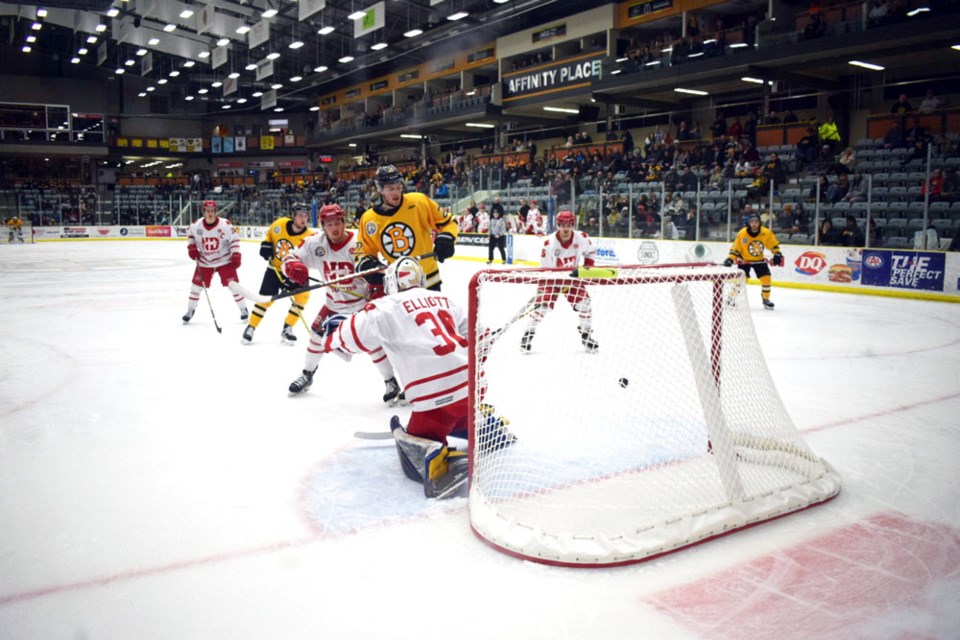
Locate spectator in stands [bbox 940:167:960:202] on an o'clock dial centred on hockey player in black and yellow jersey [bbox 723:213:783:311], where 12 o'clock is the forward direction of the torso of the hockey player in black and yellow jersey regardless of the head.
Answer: The spectator in stands is roughly at 8 o'clock from the hockey player in black and yellow jersey.

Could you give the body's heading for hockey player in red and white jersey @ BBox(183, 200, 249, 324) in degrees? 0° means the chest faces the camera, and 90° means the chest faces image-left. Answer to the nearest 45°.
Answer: approximately 0°

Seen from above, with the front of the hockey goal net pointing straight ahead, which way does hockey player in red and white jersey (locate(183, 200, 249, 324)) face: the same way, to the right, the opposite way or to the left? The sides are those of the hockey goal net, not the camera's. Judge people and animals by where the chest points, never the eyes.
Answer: the opposite way

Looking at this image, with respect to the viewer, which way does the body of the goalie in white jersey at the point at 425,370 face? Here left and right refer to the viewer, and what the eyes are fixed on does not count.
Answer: facing away from the viewer and to the left of the viewer

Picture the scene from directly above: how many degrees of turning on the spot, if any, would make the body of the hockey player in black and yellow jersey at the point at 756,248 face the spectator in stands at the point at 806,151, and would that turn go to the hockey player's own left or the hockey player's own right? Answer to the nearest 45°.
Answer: approximately 180°

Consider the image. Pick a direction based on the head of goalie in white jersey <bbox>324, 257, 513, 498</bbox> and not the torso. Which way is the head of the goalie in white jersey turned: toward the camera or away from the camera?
away from the camera

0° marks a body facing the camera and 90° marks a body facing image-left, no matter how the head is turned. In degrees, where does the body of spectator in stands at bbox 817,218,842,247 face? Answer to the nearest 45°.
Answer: approximately 45°

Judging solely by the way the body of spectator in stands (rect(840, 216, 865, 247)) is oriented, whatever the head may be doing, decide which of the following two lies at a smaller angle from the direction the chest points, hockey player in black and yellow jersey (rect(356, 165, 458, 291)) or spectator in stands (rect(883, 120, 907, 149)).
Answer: the hockey player in black and yellow jersey

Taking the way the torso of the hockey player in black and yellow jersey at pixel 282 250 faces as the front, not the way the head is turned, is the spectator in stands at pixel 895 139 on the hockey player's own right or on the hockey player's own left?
on the hockey player's own left

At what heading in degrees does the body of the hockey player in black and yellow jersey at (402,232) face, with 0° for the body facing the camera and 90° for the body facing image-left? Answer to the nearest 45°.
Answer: approximately 0°
